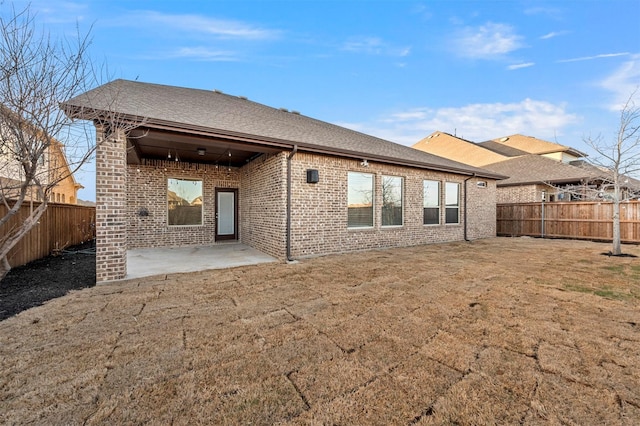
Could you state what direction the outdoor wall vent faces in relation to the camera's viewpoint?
facing the viewer and to the right of the viewer

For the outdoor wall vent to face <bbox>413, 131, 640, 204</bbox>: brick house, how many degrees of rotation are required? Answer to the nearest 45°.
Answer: approximately 90° to its left

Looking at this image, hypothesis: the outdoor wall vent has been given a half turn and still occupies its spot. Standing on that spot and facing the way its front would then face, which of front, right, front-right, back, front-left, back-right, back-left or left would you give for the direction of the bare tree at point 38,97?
left

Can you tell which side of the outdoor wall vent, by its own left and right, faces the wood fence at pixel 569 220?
left

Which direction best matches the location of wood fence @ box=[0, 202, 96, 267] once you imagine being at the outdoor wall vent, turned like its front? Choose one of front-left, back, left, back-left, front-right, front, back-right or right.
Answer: back-right

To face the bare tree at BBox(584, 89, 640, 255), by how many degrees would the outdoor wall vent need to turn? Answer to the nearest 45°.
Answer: approximately 45° to its left
